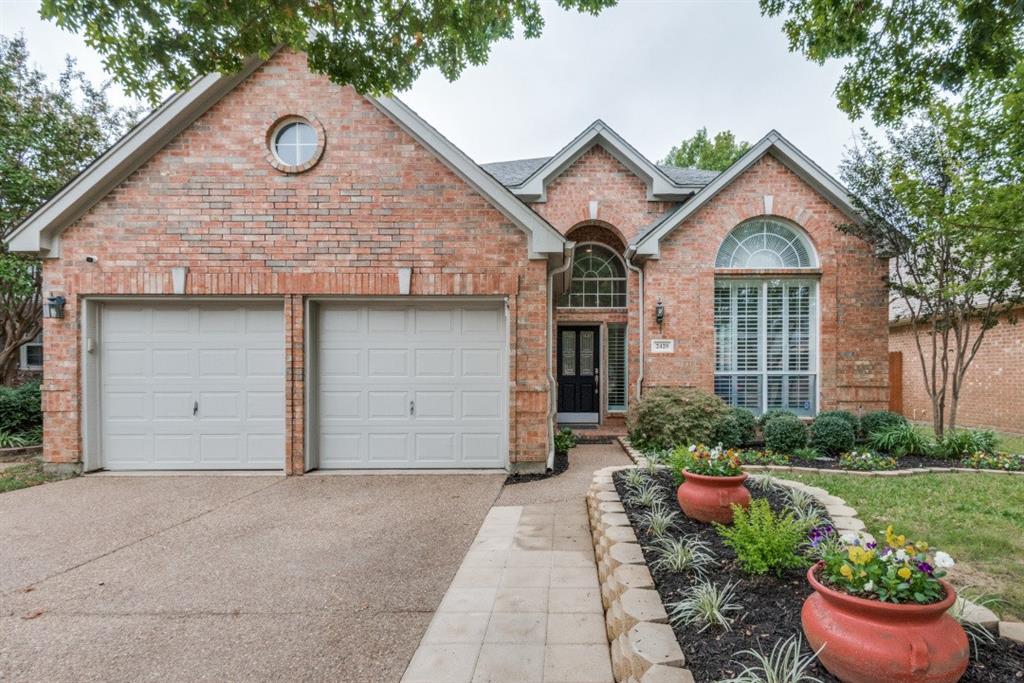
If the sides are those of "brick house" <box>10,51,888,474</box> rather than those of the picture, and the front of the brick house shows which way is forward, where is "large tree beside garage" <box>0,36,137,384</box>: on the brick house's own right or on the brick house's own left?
on the brick house's own right

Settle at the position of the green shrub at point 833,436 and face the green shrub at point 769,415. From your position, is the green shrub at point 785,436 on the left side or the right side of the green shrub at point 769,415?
left

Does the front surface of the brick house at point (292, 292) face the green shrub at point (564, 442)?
no

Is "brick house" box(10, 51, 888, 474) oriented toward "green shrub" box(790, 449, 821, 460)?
no

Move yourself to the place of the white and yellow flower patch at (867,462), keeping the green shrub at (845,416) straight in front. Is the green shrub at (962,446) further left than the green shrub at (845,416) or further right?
right

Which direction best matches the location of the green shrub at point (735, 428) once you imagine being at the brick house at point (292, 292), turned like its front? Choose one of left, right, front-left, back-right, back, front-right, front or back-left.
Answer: left

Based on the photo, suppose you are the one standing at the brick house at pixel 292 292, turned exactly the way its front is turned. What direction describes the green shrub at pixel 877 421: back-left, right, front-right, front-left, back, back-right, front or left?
left

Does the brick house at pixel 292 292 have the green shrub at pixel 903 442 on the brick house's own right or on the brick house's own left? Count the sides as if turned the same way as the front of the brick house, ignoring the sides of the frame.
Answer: on the brick house's own left

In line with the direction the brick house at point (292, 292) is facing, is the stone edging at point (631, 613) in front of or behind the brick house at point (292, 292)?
in front

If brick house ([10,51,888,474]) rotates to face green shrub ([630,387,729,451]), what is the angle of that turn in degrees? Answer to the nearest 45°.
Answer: approximately 90° to its left

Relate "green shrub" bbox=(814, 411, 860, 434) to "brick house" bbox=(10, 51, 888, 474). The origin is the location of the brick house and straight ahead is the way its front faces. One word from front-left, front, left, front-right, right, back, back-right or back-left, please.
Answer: left

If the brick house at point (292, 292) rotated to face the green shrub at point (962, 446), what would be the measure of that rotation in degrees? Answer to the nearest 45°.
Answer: approximately 90° to its left

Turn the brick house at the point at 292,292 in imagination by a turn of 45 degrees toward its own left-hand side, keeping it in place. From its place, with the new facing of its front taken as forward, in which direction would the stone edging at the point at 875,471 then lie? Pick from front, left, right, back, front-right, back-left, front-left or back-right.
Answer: front-left

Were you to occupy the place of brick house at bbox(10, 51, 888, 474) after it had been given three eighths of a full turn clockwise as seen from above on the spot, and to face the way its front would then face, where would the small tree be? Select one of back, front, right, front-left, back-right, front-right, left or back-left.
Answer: back-right

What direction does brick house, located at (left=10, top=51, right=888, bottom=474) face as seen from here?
toward the camera

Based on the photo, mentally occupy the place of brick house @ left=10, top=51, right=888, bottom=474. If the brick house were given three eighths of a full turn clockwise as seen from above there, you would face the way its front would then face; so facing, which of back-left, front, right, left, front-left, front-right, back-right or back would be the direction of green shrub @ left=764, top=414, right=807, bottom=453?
back-right

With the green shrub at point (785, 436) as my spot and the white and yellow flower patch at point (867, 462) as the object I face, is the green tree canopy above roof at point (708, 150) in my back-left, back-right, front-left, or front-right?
back-left

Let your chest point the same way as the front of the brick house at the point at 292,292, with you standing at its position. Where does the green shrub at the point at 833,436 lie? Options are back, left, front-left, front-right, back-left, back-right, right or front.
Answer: left

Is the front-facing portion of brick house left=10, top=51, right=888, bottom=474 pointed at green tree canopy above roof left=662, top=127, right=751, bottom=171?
no

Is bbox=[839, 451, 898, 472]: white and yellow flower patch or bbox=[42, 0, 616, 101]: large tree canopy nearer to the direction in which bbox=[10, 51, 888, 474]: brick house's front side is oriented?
the large tree canopy

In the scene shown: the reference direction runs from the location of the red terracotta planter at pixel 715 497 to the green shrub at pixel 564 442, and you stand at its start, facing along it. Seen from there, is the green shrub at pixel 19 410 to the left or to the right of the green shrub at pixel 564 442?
left
